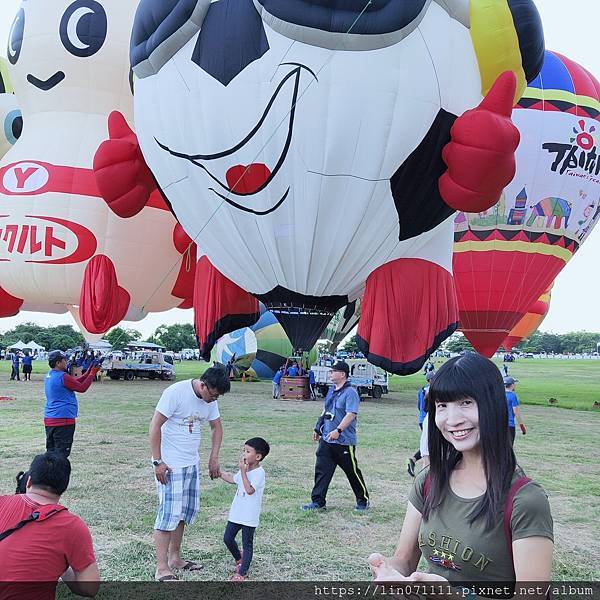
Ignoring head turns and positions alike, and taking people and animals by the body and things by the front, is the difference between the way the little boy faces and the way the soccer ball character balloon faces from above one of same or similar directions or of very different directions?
same or similar directions

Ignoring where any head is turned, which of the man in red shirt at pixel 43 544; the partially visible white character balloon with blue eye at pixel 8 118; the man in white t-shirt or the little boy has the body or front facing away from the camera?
the man in red shirt

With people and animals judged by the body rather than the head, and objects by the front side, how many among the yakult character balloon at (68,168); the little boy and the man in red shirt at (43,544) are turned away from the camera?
1

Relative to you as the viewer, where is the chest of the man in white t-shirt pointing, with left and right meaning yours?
facing the viewer and to the right of the viewer

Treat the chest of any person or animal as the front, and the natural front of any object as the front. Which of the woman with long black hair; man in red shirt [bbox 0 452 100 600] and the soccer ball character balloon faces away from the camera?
the man in red shirt

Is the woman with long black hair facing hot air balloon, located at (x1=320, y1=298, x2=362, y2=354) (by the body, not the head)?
no

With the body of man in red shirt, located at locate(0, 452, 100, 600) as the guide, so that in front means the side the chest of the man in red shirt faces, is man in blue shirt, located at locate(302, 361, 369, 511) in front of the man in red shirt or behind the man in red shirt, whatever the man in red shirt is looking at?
in front

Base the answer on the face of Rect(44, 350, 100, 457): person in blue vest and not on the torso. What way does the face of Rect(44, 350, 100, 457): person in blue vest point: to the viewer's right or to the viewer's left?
to the viewer's right

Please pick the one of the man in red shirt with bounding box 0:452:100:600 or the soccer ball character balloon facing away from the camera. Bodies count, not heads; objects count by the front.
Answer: the man in red shirt

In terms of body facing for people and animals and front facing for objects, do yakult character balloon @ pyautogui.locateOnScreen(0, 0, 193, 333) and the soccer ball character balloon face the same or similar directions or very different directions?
same or similar directions

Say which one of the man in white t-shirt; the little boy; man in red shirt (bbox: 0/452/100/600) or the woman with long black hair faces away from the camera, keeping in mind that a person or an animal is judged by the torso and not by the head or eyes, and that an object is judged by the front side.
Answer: the man in red shirt

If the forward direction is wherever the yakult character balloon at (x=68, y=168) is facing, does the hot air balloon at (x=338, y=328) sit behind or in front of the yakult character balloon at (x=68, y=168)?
behind

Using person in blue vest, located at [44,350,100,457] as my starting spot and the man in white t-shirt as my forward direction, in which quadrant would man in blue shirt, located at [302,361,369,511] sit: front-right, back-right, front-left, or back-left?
front-left

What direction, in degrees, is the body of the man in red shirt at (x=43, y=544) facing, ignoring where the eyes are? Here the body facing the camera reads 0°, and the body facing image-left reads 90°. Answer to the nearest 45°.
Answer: approximately 180°

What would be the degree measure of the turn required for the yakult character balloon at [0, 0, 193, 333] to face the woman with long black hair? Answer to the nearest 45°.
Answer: approximately 45° to its left

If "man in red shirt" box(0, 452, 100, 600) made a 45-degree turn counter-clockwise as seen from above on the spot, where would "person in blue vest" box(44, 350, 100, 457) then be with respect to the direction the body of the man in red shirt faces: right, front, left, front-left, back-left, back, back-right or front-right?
front-right

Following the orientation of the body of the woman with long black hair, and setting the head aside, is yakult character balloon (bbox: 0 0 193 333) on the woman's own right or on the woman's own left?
on the woman's own right

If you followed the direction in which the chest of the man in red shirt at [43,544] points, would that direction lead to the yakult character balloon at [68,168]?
yes

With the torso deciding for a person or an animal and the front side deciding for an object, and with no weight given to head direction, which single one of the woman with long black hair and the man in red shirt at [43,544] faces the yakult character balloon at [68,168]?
the man in red shirt

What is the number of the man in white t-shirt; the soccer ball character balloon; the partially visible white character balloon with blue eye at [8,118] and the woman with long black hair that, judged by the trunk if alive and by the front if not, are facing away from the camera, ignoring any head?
0
